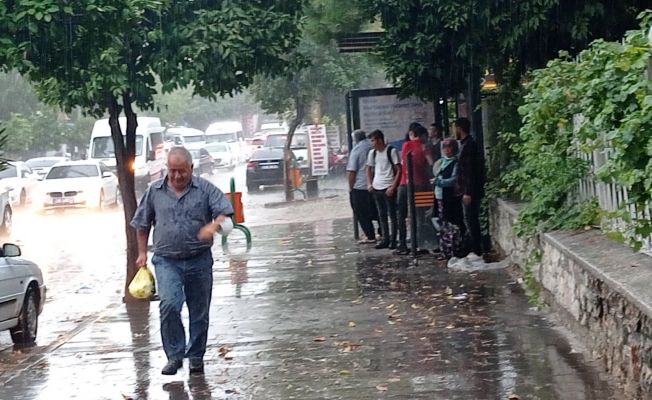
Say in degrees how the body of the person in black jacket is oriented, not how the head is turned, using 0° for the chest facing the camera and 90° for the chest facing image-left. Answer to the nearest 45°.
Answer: approximately 90°

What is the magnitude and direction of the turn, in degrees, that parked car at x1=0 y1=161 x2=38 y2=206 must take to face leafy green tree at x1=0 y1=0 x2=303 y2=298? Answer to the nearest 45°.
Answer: approximately 45° to its left

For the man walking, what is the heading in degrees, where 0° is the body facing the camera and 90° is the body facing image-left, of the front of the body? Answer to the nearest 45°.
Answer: approximately 0°
